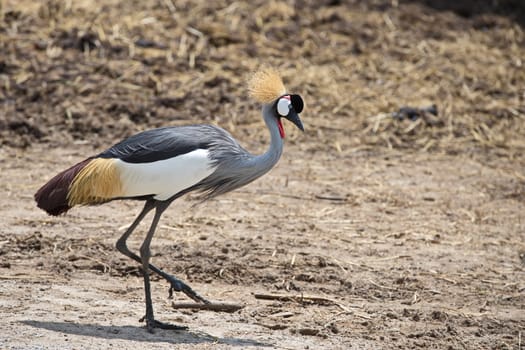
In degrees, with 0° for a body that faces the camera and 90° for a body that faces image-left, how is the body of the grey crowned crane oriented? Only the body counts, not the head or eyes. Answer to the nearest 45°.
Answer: approximately 270°
